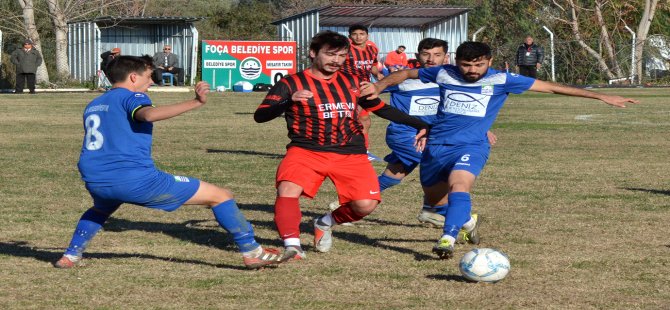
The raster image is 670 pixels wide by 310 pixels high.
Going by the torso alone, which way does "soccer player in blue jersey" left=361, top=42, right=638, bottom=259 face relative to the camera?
toward the camera

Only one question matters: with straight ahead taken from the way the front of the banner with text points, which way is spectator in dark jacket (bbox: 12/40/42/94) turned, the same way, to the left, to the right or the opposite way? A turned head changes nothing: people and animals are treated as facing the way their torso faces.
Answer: the same way

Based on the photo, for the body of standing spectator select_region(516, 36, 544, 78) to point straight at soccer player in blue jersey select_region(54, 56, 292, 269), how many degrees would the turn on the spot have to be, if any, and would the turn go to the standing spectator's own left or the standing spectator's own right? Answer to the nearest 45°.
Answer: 0° — they already face them

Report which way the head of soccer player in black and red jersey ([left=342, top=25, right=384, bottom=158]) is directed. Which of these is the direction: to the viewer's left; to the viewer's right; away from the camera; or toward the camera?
toward the camera

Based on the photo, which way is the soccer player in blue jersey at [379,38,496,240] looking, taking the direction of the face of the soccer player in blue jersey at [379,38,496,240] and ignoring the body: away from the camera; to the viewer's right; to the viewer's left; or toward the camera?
toward the camera

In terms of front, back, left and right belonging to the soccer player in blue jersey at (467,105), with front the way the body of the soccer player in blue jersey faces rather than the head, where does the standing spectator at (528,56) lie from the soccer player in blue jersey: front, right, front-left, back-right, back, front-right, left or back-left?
back

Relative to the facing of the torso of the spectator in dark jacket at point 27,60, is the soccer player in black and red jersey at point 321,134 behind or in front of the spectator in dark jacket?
in front

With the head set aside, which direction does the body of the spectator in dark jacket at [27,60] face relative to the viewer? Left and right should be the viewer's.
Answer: facing the viewer

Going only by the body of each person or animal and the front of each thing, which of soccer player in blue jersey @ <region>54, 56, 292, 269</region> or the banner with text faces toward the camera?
the banner with text

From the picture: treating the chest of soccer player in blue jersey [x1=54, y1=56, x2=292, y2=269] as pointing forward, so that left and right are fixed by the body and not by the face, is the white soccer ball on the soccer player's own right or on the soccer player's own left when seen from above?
on the soccer player's own right

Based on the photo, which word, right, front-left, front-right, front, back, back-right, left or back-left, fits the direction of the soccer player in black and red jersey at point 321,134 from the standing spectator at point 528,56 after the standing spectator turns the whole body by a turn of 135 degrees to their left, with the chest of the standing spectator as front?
back-right

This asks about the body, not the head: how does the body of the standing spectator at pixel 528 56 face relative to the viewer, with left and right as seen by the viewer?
facing the viewer

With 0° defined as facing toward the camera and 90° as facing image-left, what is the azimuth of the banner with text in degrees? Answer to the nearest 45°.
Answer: approximately 0°

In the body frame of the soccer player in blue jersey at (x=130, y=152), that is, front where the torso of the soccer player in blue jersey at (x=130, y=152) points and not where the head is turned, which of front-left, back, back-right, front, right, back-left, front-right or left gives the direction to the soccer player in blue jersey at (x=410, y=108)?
front

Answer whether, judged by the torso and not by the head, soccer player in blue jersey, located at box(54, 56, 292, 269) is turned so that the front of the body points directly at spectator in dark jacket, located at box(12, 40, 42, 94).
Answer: no

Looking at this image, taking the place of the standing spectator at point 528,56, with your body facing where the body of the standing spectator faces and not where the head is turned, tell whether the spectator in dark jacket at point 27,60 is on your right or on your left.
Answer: on your right

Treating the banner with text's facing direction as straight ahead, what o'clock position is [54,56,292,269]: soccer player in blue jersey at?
The soccer player in blue jersey is roughly at 12 o'clock from the banner with text.

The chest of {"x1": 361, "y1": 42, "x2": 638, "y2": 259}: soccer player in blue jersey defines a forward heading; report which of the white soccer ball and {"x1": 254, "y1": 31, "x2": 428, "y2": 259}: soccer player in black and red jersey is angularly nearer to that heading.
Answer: the white soccer ball

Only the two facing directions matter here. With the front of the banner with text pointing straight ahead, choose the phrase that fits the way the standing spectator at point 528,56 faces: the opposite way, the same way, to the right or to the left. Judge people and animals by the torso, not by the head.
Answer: the same way

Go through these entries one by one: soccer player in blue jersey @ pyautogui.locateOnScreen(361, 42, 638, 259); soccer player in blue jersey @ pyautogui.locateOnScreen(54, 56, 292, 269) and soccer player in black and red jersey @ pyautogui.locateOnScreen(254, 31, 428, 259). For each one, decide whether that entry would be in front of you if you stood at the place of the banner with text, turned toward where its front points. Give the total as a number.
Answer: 3
